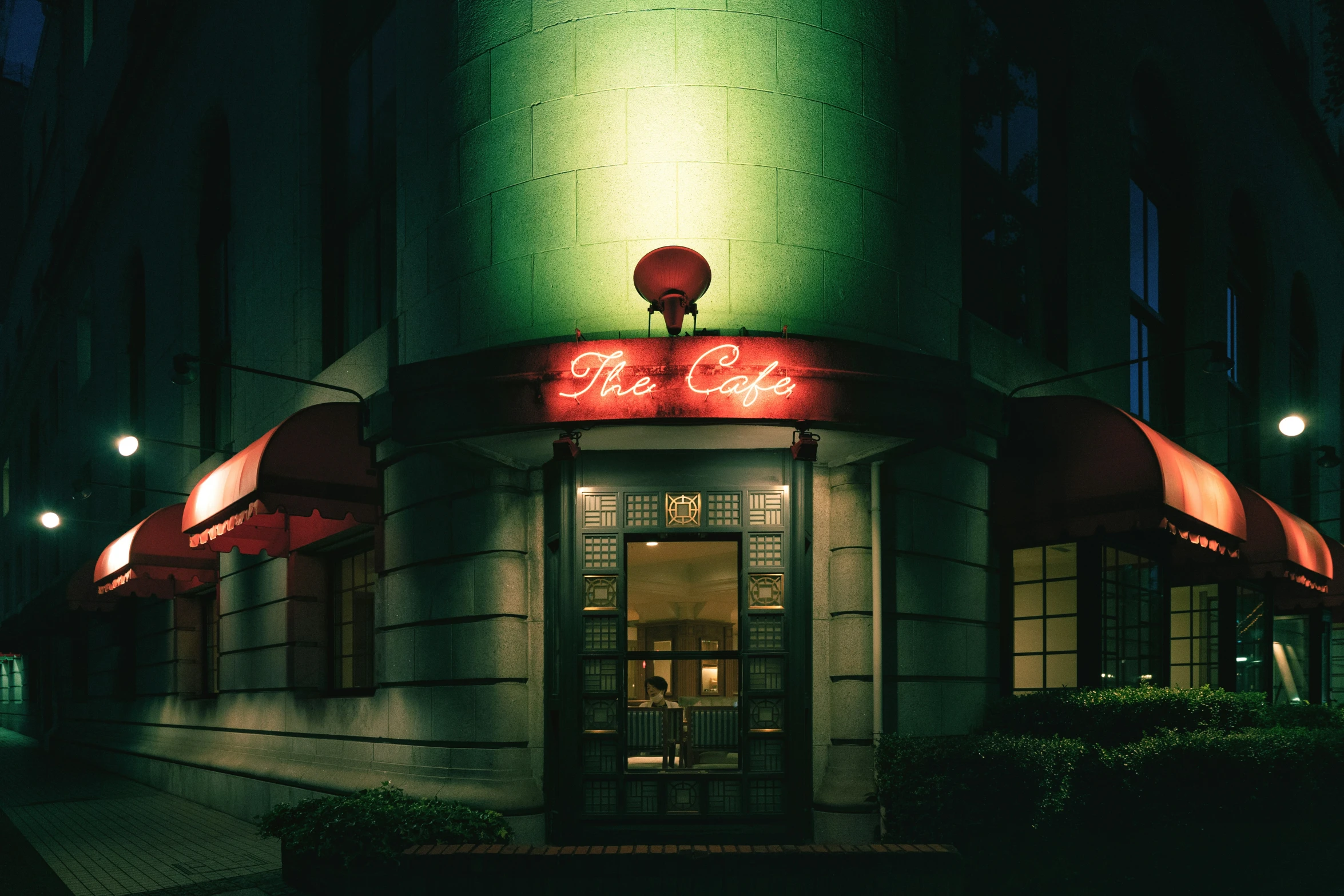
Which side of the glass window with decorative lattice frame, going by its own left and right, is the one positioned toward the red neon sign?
front

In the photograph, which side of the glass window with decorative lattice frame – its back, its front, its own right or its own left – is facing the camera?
front

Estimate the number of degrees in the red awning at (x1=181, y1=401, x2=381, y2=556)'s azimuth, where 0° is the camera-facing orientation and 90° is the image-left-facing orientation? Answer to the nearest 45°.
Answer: approximately 45°

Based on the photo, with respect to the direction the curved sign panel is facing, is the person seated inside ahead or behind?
behind

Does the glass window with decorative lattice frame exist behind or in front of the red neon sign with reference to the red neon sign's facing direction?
behind

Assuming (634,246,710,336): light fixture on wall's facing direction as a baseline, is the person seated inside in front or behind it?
in front

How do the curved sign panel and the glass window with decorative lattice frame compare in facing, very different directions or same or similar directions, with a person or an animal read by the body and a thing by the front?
same or similar directions

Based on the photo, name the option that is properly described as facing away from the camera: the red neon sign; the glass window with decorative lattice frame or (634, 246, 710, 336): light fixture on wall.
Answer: the light fixture on wall

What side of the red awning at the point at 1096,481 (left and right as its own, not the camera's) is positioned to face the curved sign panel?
right

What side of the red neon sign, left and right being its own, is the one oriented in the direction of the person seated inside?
back
